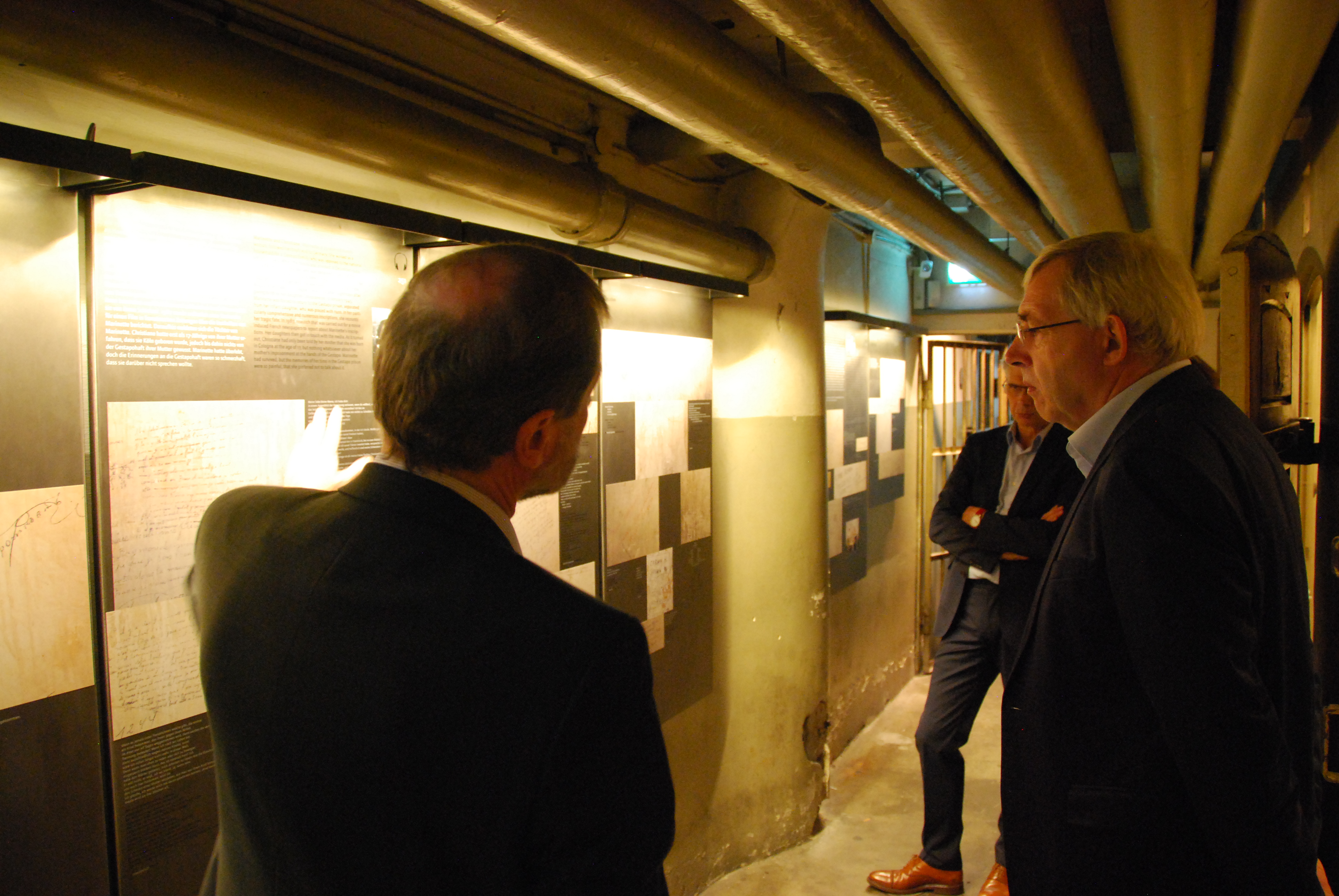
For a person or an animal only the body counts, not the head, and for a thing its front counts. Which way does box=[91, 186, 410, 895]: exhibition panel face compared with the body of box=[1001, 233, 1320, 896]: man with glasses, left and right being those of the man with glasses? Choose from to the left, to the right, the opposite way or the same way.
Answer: the opposite way

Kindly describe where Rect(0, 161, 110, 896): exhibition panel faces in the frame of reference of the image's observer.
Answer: facing the viewer and to the right of the viewer

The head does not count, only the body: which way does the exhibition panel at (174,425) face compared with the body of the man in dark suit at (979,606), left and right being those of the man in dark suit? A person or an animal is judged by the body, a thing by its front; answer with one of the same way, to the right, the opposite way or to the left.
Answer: to the left

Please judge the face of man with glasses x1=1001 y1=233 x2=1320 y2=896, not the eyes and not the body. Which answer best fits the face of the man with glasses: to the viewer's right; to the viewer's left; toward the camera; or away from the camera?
to the viewer's left

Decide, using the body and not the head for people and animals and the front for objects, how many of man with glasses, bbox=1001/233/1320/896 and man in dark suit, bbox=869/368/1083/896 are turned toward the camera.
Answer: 1

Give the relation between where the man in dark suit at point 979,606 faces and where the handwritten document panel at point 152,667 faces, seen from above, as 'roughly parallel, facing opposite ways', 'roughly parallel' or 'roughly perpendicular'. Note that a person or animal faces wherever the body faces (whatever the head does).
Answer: roughly perpendicular

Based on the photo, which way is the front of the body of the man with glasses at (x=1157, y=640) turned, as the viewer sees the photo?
to the viewer's left
